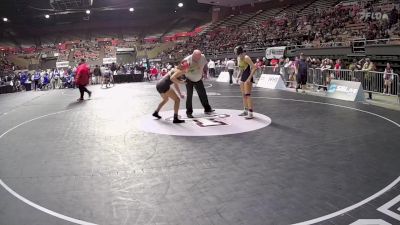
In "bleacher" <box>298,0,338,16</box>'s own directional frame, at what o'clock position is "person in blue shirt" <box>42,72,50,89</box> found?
The person in blue shirt is roughly at 12 o'clock from the bleacher.

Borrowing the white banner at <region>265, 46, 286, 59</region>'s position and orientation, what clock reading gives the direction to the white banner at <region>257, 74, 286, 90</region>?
the white banner at <region>257, 74, 286, 90</region> is roughly at 12 o'clock from the white banner at <region>265, 46, 286, 59</region>.

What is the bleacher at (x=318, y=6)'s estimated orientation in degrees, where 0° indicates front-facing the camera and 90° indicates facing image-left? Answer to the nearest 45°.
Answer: approximately 45°

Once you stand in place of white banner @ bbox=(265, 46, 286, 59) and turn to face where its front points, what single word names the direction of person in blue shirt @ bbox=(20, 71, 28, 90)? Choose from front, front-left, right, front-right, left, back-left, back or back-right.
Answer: right

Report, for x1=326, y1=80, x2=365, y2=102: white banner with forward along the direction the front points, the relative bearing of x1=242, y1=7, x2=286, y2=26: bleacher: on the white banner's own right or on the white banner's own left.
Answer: on the white banner's own right

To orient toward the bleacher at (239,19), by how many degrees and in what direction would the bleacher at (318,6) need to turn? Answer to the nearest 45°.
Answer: approximately 90° to its right

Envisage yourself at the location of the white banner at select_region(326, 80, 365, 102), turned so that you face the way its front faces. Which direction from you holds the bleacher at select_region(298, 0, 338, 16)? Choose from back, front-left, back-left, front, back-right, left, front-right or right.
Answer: back-right

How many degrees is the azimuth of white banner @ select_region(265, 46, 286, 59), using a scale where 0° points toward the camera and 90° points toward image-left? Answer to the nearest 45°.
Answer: approximately 0°

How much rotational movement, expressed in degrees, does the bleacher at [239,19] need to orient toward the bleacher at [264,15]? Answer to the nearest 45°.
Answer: approximately 90° to its left

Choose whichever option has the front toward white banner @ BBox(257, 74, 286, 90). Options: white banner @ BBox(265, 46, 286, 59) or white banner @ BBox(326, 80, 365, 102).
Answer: white banner @ BBox(265, 46, 286, 59)

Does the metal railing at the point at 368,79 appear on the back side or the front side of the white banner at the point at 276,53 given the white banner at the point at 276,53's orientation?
on the front side

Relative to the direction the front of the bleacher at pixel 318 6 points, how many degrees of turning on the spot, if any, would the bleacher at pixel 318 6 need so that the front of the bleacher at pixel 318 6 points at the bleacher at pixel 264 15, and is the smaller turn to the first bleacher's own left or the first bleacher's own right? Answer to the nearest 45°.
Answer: approximately 90° to the first bleacher's own right

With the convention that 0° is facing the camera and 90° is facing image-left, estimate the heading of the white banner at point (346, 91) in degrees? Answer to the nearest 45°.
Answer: approximately 45°
